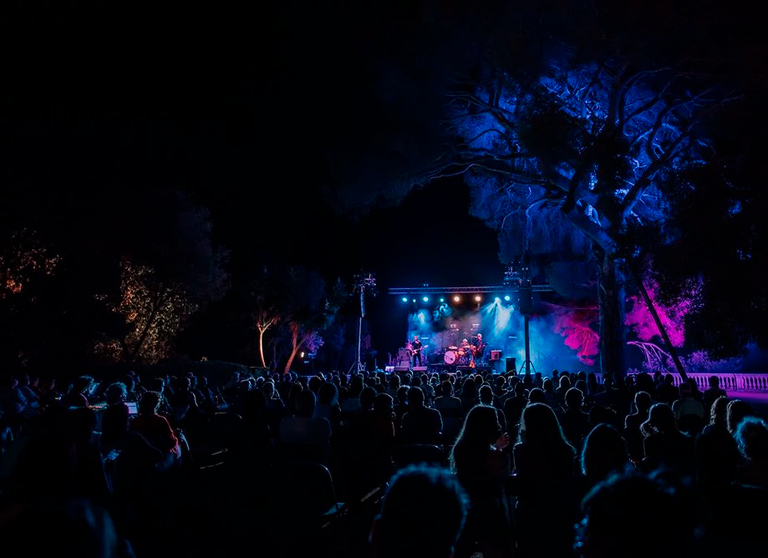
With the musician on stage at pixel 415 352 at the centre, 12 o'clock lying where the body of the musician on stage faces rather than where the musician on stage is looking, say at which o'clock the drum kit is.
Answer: The drum kit is roughly at 9 o'clock from the musician on stage.

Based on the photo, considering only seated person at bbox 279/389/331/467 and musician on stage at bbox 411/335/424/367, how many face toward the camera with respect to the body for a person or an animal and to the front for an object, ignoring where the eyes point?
1

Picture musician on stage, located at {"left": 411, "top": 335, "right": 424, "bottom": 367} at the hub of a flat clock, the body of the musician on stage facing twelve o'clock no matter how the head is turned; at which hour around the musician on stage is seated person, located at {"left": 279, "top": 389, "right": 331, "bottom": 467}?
The seated person is roughly at 12 o'clock from the musician on stage.

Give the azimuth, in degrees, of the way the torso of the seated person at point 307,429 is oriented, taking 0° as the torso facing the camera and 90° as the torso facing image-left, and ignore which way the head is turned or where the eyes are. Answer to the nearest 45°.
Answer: approximately 180°

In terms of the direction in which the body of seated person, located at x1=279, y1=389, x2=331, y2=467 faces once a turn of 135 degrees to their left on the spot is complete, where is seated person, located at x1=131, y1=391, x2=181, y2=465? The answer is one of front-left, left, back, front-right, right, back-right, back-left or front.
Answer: front-right

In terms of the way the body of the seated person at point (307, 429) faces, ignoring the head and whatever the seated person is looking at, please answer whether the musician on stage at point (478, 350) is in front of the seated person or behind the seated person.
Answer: in front

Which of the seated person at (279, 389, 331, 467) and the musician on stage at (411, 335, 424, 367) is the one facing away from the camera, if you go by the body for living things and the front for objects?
the seated person

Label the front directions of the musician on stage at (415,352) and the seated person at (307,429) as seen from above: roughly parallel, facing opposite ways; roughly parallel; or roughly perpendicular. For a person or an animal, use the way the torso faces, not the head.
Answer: roughly parallel, facing opposite ways

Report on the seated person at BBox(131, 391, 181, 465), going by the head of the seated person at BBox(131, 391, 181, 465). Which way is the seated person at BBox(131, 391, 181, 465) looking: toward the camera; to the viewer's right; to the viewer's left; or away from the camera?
away from the camera

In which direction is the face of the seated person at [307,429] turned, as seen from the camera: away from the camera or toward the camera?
away from the camera

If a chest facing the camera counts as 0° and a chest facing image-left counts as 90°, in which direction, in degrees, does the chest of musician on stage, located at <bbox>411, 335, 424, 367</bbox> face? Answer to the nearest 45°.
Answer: approximately 0°

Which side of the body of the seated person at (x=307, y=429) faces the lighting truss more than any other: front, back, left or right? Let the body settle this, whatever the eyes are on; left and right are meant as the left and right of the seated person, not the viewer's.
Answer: front

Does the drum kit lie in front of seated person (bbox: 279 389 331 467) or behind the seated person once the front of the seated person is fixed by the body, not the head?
in front
